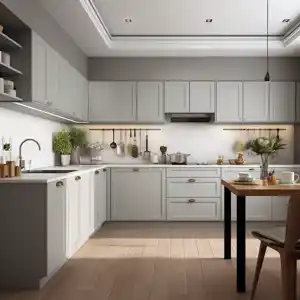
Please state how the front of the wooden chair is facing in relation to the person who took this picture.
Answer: facing away from the viewer and to the left of the viewer

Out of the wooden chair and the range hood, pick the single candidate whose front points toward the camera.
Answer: the range hood

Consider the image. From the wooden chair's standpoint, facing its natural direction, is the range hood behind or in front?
in front

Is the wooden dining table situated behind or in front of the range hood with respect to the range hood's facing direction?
in front

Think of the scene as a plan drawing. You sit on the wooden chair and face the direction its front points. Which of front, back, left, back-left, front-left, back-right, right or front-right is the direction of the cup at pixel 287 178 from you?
front-right

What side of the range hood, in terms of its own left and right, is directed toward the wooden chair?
front

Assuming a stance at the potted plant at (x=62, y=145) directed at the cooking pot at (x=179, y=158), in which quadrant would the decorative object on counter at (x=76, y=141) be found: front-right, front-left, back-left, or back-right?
front-left

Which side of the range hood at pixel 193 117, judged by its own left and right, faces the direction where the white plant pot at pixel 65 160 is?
right

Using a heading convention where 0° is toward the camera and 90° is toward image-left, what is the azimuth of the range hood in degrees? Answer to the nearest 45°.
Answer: approximately 0°

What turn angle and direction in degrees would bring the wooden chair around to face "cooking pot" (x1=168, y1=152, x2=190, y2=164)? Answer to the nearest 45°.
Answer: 0° — it already faces it

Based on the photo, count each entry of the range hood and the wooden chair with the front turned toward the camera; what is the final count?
1

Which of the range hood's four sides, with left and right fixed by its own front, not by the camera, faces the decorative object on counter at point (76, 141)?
right

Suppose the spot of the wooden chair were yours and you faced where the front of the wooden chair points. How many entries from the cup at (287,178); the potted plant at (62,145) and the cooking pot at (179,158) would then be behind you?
0

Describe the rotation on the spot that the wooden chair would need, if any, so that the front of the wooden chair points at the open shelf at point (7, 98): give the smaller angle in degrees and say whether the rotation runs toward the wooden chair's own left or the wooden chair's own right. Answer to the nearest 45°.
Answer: approximately 45° to the wooden chair's own left

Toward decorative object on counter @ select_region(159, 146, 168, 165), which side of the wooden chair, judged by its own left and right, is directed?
front
